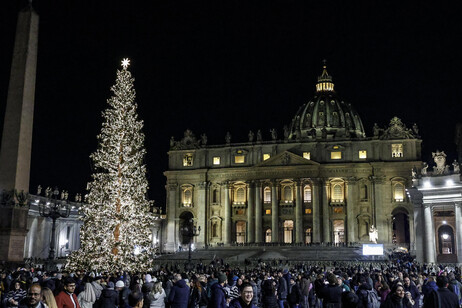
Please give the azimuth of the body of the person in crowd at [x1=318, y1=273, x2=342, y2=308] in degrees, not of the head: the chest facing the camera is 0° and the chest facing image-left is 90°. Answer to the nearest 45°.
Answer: approximately 180°

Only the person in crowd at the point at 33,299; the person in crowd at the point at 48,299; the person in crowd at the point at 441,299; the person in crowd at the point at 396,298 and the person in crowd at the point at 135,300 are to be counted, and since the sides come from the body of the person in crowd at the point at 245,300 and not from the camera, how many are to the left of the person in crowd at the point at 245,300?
2

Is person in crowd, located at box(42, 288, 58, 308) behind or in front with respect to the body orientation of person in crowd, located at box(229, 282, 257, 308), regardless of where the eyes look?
behind

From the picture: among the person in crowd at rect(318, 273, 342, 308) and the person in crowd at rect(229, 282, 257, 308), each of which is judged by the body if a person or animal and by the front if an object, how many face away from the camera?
1

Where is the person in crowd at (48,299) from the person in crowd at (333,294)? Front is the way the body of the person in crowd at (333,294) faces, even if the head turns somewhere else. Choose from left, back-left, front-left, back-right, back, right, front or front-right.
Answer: back-left

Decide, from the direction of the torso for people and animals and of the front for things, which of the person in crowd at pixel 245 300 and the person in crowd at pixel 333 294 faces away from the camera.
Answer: the person in crowd at pixel 333 294

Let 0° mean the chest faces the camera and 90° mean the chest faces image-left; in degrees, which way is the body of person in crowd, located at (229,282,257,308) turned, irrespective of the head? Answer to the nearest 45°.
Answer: approximately 315°

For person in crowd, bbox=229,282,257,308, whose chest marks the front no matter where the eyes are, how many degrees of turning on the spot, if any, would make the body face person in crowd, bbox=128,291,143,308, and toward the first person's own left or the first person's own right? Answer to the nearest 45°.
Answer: approximately 135° to the first person's own right

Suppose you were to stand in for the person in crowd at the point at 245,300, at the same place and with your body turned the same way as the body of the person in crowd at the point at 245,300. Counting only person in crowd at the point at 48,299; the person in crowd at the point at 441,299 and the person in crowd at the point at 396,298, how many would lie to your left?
2

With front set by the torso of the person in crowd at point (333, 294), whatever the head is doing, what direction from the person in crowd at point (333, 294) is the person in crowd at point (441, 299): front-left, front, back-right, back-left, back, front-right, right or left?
back-right

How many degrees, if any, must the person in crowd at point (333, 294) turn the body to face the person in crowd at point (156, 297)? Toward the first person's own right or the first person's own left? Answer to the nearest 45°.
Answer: approximately 90° to the first person's own left

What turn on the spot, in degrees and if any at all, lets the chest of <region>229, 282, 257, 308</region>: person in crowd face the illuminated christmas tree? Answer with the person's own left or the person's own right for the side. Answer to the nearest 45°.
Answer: approximately 135° to the person's own left
